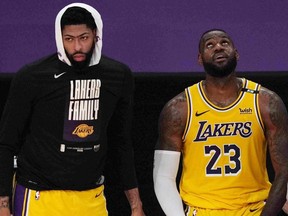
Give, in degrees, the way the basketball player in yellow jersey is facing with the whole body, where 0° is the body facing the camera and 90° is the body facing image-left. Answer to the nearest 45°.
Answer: approximately 0°
